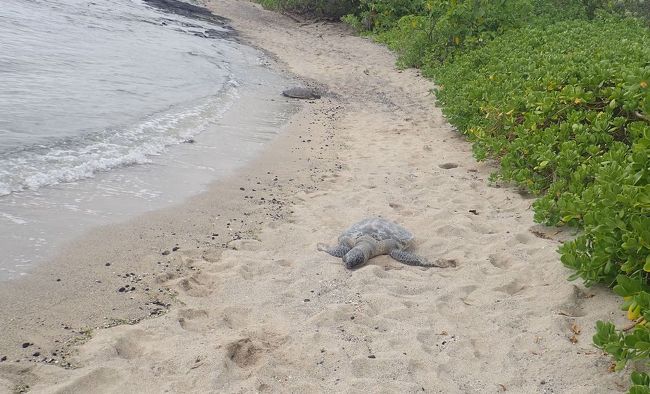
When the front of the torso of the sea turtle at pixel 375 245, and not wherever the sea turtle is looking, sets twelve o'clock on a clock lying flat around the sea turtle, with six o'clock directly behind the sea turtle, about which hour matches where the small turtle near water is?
The small turtle near water is roughly at 4 o'clock from the sea turtle.

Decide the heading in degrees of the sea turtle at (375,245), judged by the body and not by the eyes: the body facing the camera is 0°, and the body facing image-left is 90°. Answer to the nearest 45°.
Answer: approximately 45°

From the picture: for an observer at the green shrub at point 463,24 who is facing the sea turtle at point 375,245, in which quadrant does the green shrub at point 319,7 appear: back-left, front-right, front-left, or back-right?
back-right

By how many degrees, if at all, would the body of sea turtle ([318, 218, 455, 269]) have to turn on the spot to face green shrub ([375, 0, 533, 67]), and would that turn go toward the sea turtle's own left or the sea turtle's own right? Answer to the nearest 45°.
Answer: approximately 135° to the sea turtle's own right

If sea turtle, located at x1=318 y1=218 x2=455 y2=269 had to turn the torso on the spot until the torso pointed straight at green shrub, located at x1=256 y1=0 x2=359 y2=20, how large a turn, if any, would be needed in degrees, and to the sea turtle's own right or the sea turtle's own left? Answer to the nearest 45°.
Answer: approximately 135° to the sea turtle's own right
